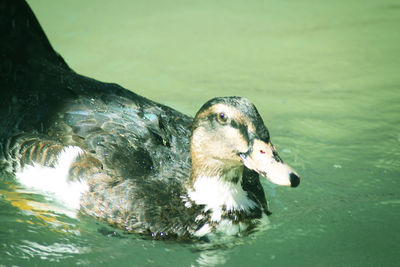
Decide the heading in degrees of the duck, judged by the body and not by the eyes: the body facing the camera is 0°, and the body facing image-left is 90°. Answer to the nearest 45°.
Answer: approximately 315°
